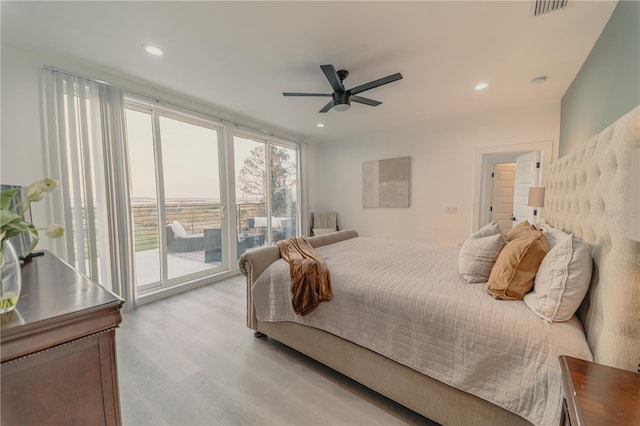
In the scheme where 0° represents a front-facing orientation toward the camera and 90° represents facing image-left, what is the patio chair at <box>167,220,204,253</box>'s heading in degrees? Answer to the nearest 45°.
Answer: approximately 270°

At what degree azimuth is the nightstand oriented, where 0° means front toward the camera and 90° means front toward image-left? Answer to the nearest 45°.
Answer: approximately 90°

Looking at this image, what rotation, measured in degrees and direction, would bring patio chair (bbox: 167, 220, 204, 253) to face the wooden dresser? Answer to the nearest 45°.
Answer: approximately 90° to its right

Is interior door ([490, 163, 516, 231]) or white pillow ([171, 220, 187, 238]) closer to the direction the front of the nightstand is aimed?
the white pillow

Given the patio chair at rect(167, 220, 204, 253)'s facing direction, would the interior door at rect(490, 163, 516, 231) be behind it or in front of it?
in front

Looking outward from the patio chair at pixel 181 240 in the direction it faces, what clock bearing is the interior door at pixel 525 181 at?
The interior door is roughly at 1 o'clock from the patio chair.
